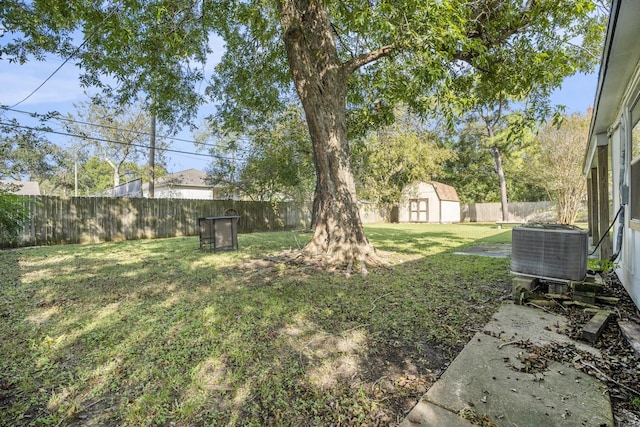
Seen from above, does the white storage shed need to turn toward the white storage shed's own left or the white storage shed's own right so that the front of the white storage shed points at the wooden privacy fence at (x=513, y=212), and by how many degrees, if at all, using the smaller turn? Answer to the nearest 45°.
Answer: approximately 135° to the white storage shed's own left

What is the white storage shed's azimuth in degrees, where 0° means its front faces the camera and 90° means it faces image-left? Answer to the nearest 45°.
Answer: approximately 45°

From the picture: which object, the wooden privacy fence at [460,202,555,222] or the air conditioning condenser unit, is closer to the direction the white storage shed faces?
the air conditioning condenser unit

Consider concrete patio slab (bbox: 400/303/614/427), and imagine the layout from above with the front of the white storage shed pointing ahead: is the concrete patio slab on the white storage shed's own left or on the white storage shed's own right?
on the white storage shed's own left

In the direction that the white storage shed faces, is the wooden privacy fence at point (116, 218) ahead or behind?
ahead

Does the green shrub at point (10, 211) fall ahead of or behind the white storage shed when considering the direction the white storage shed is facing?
ahead

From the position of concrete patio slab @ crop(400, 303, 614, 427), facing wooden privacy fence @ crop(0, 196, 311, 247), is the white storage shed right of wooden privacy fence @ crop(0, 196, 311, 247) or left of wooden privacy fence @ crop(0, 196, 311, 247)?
right

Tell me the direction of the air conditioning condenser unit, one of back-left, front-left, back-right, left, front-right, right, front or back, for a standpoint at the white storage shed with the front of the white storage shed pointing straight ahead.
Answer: front-left
